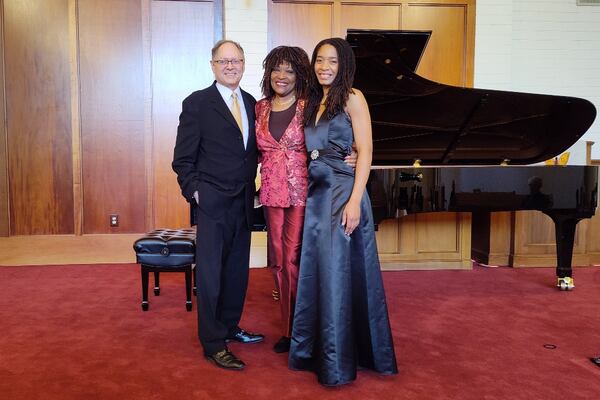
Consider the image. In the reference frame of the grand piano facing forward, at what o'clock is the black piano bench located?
The black piano bench is roughly at 11 o'clock from the grand piano.

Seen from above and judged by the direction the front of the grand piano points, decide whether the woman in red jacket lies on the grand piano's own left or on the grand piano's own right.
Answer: on the grand piano's own left

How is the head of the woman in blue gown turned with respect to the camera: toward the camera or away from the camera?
toward the camera

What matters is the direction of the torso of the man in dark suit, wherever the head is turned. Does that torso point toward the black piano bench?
no

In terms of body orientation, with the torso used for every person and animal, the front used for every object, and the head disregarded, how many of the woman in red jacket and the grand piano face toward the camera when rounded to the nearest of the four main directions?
1

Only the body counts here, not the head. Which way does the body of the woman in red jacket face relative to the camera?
toward the camera

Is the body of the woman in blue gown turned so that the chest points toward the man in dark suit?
no

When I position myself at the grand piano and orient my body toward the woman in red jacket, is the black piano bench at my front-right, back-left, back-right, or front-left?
front-right

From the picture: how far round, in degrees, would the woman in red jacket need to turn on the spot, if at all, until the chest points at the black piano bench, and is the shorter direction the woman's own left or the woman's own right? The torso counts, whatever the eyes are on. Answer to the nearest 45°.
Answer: approximately 135° to the woman's own right

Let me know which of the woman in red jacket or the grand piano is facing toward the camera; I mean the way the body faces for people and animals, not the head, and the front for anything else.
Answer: the woman in red jacket

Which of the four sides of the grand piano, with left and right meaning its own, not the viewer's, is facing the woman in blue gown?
left

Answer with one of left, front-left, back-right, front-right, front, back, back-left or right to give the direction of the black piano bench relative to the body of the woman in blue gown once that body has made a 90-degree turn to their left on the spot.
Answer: back

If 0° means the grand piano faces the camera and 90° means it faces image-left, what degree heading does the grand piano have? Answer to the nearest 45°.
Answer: approximately 90°

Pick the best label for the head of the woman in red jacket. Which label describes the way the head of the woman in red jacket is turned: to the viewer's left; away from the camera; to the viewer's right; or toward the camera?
toward the camera
